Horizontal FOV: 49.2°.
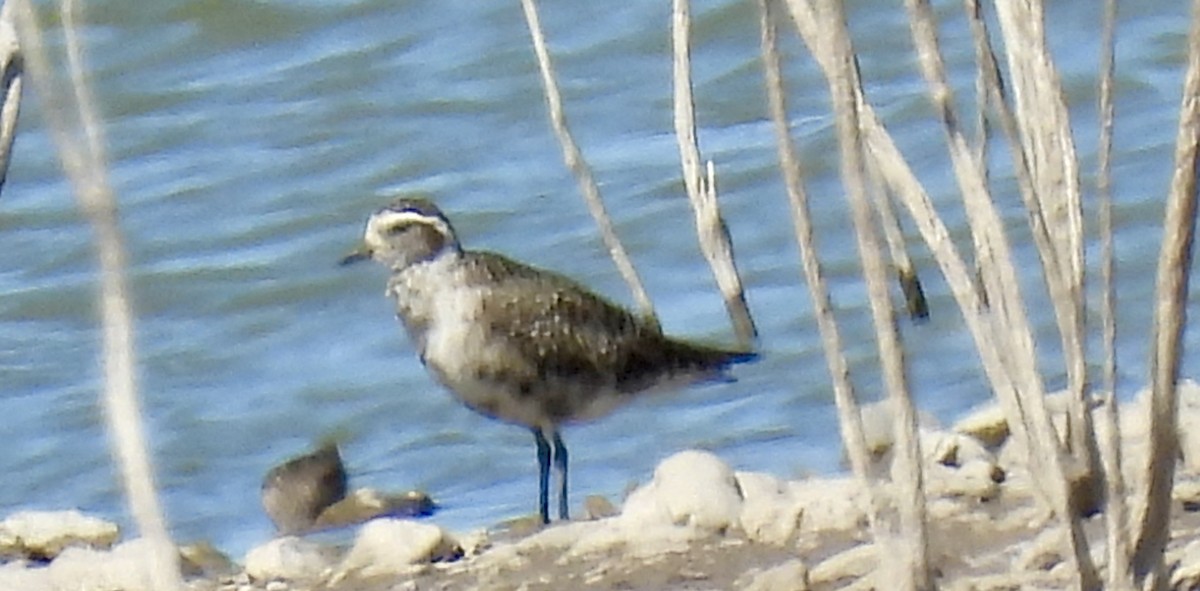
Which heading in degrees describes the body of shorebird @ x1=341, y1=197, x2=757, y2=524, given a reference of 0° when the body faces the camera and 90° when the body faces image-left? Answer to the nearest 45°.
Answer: approximately 90°

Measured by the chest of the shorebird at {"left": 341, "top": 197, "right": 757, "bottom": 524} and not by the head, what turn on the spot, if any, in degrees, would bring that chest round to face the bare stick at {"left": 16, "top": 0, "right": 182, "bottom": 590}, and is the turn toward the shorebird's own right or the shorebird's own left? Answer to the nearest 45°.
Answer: approximately 90° to the shorebird's own left

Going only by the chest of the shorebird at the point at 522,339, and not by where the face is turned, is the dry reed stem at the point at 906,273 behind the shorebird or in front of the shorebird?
behind
